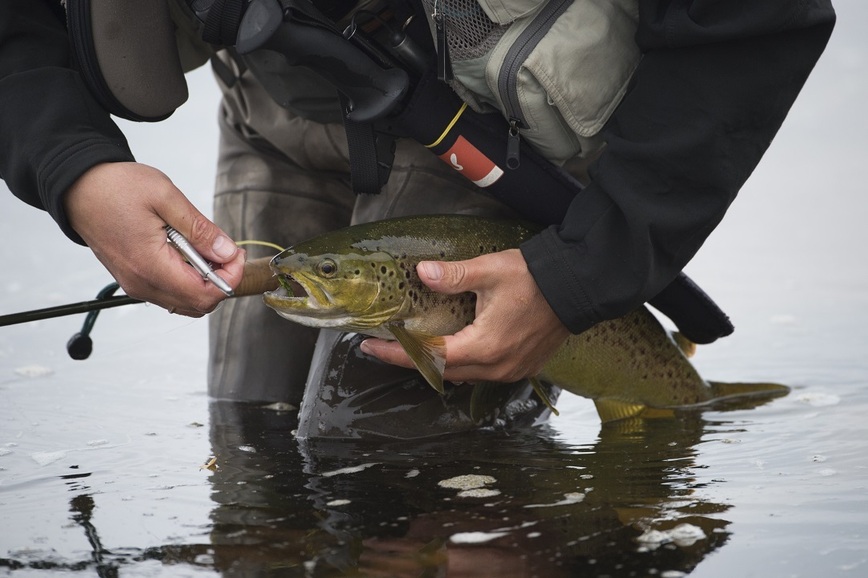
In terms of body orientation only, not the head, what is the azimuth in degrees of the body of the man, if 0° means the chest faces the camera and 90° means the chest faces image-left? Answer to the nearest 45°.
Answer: approximately 0°
